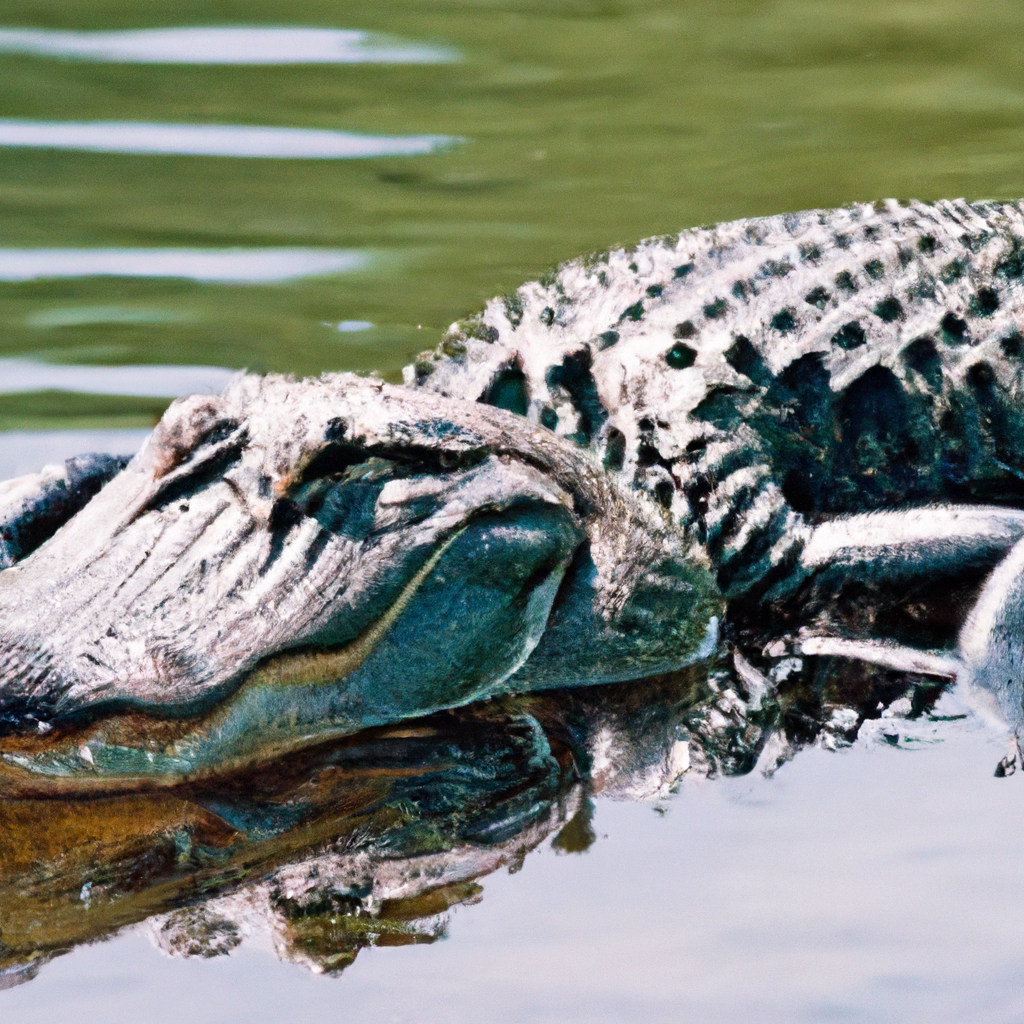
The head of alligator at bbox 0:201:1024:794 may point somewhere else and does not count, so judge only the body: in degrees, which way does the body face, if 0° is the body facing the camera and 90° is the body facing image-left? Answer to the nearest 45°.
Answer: approximately 45°
